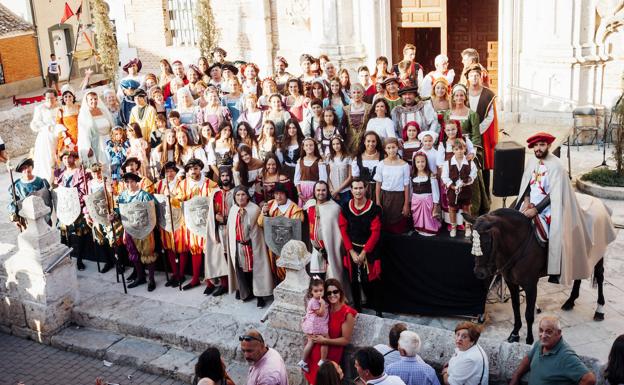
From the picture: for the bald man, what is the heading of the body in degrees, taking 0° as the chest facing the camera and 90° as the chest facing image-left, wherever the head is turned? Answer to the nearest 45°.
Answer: approximately 45°

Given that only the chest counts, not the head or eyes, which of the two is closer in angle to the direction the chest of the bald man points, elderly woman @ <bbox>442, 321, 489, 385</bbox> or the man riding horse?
the elderly woman

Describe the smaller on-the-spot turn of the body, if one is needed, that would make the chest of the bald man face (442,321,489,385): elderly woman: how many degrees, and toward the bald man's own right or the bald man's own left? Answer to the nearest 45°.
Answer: approximately 45° to the bald man's own right

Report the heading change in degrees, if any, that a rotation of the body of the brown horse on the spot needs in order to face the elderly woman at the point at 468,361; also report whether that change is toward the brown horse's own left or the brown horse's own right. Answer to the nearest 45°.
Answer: approximately 45° to the brown horse's own left

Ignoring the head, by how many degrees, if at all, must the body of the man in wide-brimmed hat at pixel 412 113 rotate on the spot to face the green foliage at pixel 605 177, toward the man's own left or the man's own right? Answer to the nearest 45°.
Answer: approximately 135° to the man's own left

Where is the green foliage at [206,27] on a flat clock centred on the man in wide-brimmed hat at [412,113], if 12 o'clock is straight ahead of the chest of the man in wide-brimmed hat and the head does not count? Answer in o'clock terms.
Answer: The green foliage is roughly at 5 o'clock from the man in wide-brimmed hat.

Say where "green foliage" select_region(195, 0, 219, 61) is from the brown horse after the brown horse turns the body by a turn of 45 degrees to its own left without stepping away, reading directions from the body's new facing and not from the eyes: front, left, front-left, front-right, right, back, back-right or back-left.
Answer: back-right

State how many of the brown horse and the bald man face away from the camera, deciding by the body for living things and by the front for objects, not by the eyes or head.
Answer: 0

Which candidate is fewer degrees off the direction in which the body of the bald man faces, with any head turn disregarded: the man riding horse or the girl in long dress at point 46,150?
the girl in long dress

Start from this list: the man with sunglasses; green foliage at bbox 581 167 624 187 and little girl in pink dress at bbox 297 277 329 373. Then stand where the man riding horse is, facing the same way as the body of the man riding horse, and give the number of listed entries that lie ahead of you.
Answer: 2

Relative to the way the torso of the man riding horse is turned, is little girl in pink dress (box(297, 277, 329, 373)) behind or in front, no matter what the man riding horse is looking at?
in front

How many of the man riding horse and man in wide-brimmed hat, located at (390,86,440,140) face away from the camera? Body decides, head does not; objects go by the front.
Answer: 0

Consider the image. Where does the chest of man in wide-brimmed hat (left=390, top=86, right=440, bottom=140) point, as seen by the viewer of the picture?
toward the camera

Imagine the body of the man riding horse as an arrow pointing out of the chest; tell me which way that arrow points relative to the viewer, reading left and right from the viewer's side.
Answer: facing the viewer and to the left of the viewer
